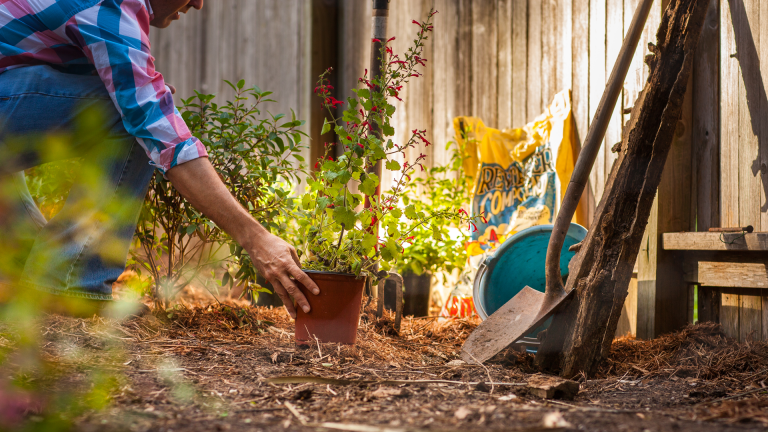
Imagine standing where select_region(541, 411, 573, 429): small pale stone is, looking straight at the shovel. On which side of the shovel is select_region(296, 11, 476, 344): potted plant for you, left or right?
left

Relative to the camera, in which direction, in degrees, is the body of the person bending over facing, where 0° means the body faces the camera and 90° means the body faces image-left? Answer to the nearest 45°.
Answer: approximately 270°

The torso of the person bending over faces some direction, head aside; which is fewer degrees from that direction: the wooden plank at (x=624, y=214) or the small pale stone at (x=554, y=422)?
the wooden plank

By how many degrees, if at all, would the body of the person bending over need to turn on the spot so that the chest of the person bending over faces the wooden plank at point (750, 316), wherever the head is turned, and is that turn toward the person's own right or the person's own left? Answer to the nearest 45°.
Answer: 0° — they already face it

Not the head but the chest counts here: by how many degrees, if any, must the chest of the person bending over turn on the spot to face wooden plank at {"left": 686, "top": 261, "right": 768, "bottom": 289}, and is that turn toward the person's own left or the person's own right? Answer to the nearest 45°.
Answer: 0° — they already face it

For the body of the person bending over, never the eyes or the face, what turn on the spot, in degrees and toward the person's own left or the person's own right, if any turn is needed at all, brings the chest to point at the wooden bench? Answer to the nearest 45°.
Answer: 0° — they already face it
